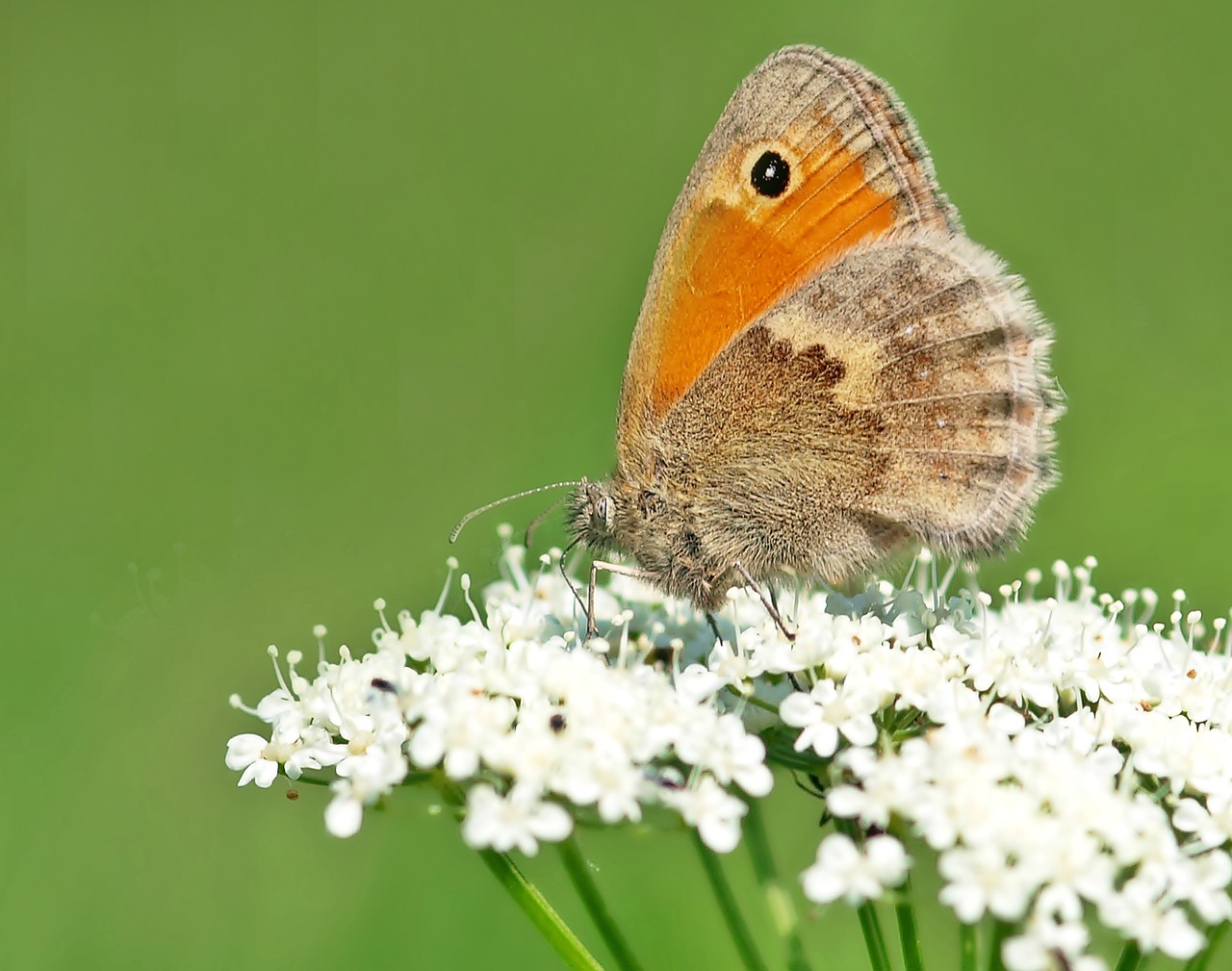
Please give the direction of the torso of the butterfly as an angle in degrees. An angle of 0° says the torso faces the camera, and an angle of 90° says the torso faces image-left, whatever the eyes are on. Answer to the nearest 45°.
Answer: approximately 90°
